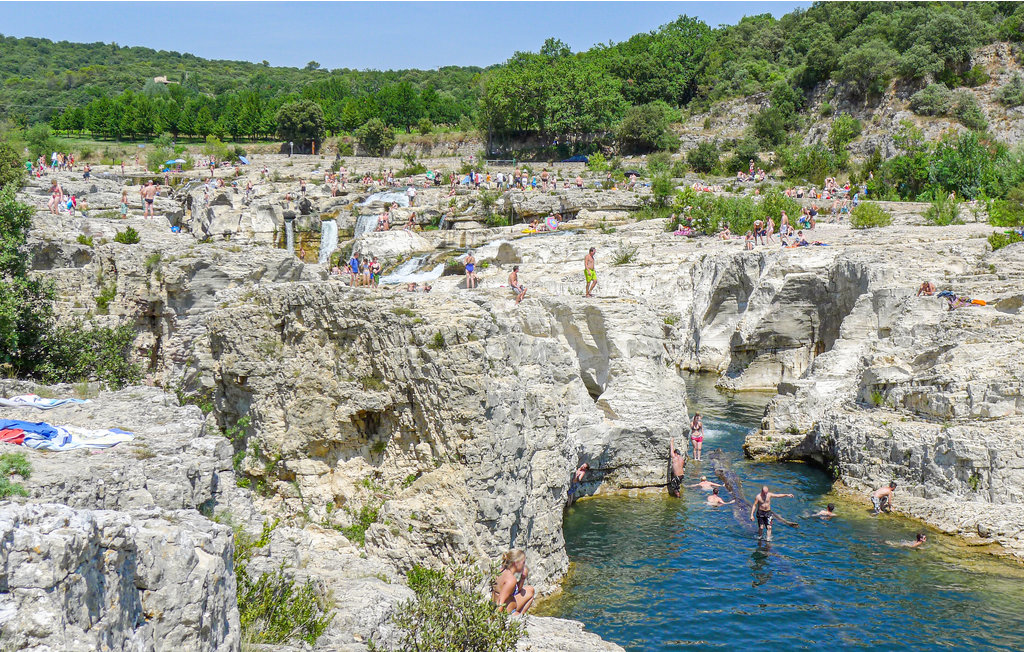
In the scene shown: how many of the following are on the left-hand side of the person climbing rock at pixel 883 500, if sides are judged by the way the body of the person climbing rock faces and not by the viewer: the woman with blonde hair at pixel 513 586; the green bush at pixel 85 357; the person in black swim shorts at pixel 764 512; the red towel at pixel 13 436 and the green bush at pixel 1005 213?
1

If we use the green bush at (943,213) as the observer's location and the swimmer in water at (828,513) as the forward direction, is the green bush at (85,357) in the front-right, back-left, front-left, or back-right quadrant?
front-right

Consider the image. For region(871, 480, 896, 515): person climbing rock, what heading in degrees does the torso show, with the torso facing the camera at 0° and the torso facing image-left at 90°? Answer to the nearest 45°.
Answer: approximately 270°

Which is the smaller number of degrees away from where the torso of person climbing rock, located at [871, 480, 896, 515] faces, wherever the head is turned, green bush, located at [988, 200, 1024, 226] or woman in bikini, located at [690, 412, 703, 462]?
the green bush

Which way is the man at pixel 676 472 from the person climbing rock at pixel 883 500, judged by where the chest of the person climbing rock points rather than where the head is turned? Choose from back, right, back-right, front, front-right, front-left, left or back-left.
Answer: back

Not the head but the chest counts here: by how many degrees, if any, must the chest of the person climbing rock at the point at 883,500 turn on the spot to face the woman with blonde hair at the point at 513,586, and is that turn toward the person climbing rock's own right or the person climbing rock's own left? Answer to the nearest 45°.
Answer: approximately 135° to the person climbing rock's own right

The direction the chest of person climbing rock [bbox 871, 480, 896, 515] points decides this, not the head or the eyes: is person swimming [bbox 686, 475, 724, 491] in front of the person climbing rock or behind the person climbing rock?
behind

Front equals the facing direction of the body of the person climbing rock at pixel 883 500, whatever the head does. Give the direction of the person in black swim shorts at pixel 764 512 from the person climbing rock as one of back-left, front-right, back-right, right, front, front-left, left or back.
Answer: back-right
